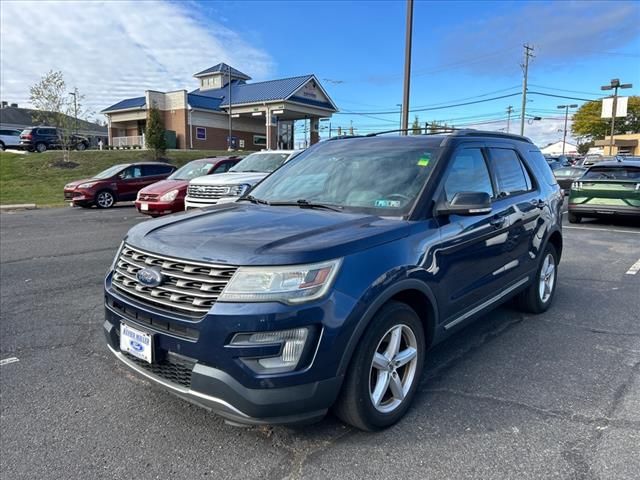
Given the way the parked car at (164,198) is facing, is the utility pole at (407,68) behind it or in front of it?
behind

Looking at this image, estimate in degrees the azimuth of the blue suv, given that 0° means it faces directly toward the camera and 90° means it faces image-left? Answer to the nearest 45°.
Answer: approximately 45°

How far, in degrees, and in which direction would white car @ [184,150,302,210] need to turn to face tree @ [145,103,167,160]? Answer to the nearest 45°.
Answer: approximately 135° to its right

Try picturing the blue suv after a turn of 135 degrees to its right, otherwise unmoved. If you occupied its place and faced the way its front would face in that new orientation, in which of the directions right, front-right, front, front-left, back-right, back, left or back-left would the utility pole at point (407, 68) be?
front

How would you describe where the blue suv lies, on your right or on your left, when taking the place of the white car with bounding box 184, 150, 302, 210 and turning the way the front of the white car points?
on your left

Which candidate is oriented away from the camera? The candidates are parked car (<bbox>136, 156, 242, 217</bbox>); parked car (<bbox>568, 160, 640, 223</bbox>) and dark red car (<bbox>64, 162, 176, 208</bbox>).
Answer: parked car (<bbox>568, 160, 640, 223</bbox>)

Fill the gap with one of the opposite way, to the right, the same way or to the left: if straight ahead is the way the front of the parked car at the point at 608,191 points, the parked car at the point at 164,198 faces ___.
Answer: the opposite way

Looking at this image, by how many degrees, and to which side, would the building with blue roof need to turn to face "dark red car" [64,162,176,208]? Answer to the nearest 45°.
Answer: approximately 45° to its right

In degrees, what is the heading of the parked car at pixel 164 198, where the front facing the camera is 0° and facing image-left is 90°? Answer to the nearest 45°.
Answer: approximately 45°

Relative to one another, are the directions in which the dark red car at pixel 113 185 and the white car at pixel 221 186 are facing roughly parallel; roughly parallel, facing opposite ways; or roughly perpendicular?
roughly parallel

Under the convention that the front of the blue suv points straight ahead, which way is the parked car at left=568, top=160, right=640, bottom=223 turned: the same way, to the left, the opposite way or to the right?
the opposite way

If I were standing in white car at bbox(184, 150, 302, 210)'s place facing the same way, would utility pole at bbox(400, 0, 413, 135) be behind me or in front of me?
behind

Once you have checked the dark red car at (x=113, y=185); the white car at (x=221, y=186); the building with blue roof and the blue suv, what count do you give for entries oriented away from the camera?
0

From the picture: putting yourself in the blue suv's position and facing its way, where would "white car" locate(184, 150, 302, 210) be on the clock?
The white car is roughly at 4 o'clock from the blue suv.

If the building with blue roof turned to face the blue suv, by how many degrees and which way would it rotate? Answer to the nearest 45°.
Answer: approximately 45° to its right

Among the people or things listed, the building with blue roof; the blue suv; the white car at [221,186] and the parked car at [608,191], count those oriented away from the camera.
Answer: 1

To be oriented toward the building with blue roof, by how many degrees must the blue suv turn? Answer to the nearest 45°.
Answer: approximately 135° to its right

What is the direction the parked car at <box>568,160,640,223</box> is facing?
away from the camera

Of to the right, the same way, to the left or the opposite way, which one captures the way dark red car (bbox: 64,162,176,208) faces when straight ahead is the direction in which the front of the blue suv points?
the same way

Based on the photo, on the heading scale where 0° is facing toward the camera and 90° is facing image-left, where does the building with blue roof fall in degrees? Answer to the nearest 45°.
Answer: approximately 315°

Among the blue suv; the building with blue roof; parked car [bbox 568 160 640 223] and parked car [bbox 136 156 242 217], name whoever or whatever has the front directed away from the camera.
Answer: parked car [bbox 568 160 640 223]

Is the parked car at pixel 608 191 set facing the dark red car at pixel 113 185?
no
